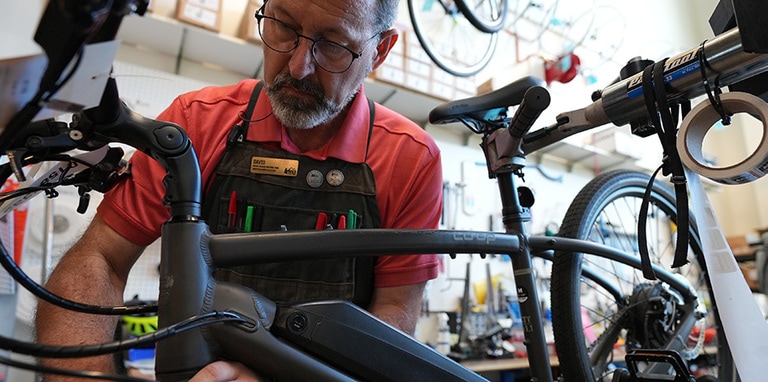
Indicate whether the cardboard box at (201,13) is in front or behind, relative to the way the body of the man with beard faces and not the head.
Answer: behind

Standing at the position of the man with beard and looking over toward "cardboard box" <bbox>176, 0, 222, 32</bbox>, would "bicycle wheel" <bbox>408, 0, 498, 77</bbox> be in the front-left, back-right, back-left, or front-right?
front-right

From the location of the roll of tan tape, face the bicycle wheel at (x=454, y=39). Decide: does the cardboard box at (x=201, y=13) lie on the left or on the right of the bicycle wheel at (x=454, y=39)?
left

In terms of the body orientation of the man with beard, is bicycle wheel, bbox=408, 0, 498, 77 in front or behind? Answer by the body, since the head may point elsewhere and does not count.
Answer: behind

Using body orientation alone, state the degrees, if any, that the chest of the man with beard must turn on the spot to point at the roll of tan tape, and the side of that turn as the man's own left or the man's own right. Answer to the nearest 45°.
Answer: approximately 45° to the man's own left

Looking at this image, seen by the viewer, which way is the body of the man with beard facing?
toward the camera
